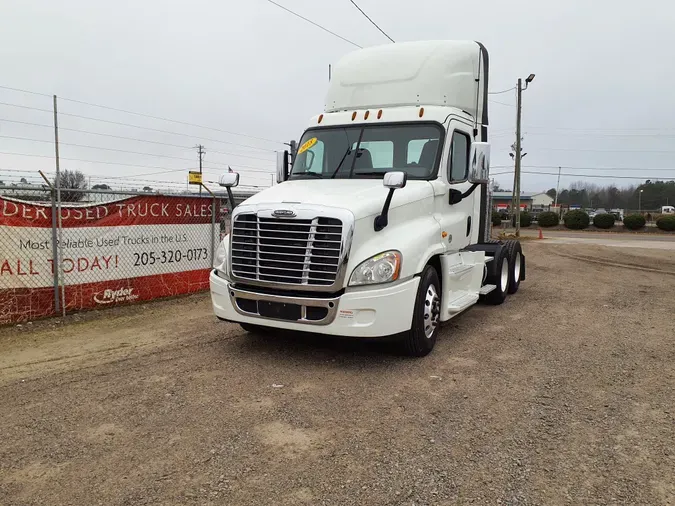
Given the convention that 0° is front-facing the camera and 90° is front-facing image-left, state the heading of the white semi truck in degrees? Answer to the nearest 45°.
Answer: approximately 45°

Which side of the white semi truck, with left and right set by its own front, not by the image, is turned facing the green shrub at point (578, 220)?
back

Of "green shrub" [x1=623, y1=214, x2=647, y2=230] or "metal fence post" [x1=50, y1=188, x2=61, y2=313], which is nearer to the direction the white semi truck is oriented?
the metal fence post

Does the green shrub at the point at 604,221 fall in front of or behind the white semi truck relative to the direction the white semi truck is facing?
behind

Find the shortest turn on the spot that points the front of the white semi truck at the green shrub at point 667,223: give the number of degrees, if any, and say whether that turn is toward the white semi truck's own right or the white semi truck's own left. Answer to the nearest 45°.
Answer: approximately 180°

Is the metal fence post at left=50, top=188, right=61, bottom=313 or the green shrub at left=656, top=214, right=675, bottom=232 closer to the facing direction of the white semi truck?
the metal fence post

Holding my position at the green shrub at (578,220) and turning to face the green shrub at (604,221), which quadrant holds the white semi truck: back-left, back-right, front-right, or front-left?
back-right

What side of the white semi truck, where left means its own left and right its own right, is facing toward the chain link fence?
right

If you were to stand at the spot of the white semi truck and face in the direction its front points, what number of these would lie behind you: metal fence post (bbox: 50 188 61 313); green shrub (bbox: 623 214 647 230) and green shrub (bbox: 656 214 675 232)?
2

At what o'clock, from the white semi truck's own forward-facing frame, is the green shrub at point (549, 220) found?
The green shrub is roughly at 5 o'clock from the white semi truck.
